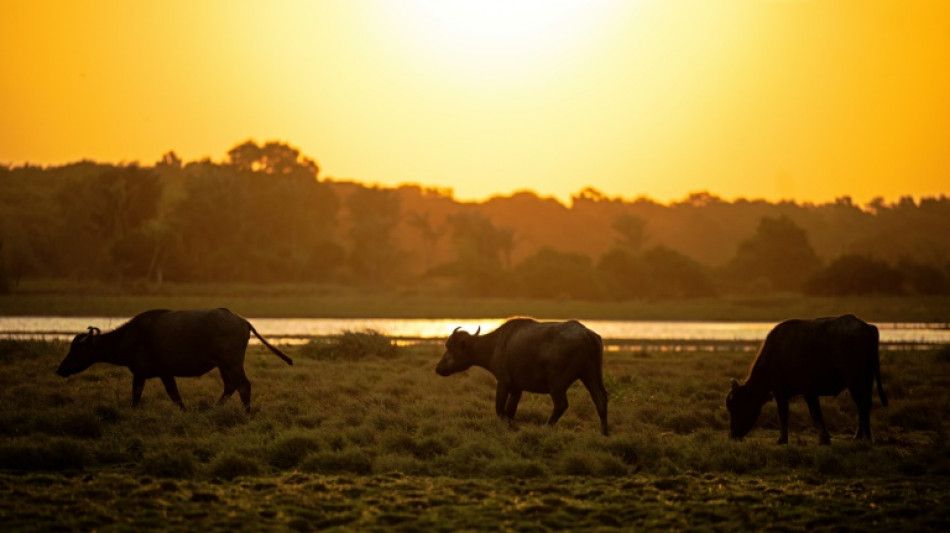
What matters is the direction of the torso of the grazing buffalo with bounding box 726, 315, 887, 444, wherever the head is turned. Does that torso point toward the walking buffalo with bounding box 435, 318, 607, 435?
yes

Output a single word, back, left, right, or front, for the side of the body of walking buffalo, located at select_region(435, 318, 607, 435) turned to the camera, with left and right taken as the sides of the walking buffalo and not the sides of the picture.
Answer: left

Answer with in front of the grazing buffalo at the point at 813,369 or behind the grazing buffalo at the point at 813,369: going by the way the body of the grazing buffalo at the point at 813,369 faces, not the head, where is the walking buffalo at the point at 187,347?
in front

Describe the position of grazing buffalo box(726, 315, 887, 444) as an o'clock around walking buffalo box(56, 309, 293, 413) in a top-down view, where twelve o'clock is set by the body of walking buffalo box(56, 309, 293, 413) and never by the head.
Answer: grazing buffalo box(726, 315, 887, 444) is roughly at 7 o'clock from walking buffalo box(56, 309, 293, 413).

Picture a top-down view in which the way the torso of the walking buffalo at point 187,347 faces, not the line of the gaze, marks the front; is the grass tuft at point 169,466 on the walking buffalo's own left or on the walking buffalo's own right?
on the walking buffalo's own left

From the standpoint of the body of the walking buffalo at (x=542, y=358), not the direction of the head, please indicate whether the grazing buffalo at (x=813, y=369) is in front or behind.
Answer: behind

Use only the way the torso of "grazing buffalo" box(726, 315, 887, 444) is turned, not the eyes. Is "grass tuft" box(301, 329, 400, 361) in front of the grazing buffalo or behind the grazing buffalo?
in front

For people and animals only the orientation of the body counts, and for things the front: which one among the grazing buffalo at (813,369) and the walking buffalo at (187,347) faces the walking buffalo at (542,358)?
the grazing buffalo at (813,369)

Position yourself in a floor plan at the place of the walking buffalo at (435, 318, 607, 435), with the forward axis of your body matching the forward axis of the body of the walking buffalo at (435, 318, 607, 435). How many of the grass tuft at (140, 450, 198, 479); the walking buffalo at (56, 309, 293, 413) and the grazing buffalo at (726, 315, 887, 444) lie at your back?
1

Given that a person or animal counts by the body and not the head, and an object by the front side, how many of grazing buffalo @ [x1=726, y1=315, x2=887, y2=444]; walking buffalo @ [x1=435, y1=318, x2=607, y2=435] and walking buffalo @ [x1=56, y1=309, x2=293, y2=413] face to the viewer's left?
3

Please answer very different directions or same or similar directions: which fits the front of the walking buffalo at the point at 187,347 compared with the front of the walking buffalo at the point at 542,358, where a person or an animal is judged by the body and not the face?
same or similar directions

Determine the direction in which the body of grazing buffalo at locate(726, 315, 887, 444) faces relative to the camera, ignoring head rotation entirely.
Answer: to the viewer's left

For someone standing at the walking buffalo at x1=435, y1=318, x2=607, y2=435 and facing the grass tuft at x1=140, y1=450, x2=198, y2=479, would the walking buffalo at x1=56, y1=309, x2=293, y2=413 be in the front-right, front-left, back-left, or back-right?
front-right

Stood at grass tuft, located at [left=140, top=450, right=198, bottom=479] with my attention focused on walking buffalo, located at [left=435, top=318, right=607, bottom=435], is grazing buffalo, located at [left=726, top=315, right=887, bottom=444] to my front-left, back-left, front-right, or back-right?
front-right

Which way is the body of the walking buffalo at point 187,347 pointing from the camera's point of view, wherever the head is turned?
to the viewer's left

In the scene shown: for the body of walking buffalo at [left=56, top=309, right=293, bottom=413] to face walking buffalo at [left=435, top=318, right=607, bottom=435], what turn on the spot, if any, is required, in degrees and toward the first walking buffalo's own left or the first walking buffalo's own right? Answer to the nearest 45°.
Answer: approximately 135° to the first walking buffalo's own left
